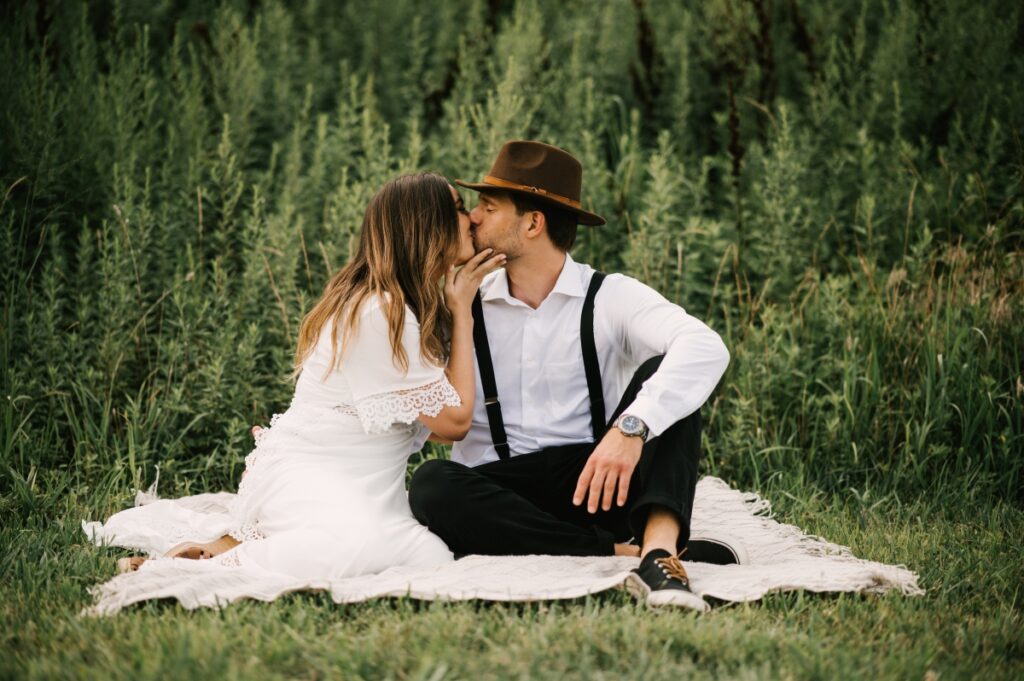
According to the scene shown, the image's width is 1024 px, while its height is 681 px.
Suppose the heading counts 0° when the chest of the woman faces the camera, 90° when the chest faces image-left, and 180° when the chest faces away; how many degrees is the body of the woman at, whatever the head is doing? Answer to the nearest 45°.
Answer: approximately 270°
